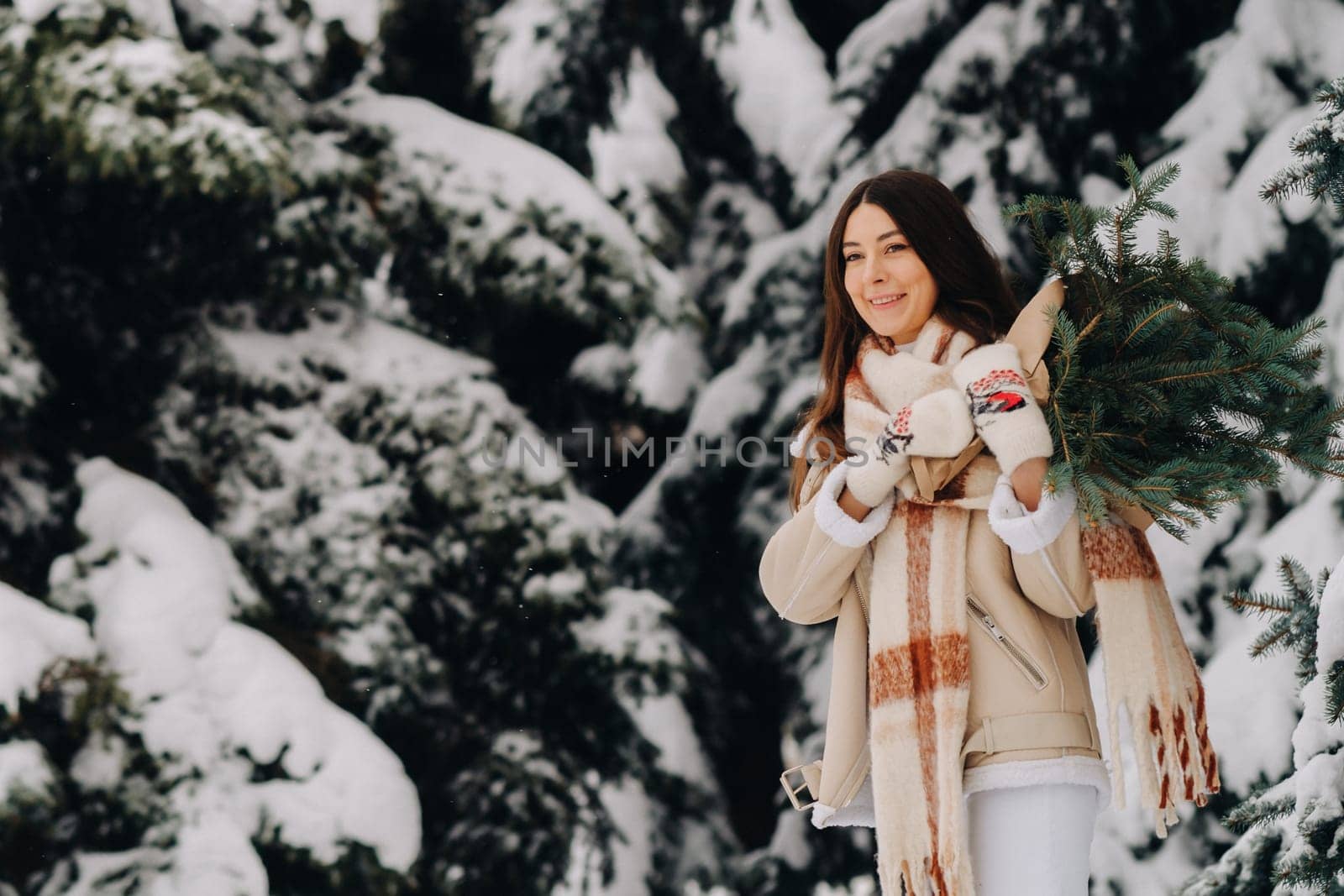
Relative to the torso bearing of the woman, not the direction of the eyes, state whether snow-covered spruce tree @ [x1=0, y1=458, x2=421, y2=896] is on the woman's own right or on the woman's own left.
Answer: on the woman's own right

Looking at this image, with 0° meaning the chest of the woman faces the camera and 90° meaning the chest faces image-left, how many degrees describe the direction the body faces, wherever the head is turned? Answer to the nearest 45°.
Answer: approximately 45°

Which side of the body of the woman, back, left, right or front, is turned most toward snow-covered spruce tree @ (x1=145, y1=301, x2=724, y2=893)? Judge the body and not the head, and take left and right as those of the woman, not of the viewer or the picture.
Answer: right
